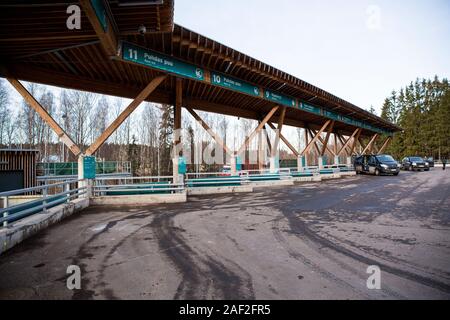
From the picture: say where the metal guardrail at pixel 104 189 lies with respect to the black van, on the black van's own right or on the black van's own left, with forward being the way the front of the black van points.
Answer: on the black van's own right

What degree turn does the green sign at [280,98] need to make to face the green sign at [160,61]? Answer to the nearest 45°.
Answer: approximately 90° to its right

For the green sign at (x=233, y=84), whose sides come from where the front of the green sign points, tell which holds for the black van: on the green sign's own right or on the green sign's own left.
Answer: on the green sign's own left

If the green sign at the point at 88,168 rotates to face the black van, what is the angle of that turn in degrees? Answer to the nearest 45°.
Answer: approximately 90° to its left

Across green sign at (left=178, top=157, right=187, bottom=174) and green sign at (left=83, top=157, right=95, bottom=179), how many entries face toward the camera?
2

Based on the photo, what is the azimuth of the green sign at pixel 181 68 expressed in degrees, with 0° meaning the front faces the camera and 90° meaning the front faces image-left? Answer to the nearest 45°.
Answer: approximately 315°

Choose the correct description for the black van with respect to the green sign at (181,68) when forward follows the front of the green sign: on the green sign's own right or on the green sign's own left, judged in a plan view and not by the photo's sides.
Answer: on the green sign's own left
